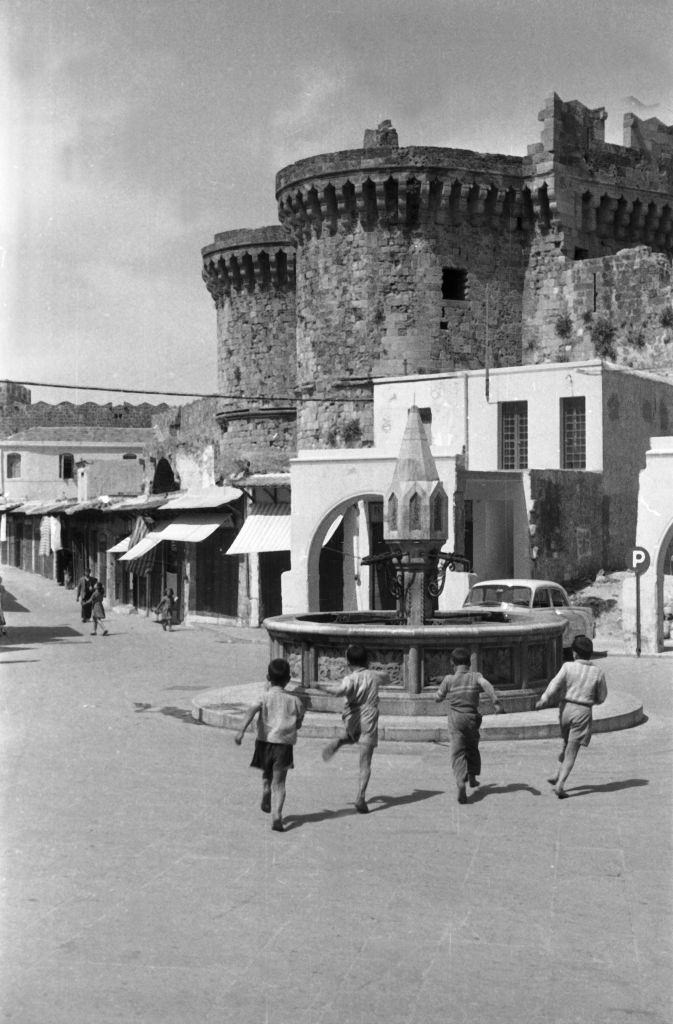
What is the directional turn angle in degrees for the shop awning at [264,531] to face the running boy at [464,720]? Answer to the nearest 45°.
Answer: approximately 45° to its left

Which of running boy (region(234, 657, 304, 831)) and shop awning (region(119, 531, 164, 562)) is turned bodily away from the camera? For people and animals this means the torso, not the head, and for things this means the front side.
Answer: the running boy

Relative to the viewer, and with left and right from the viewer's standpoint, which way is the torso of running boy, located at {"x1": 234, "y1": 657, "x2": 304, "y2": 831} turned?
facing away from the viewer

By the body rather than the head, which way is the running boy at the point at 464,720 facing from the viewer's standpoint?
away from the camera

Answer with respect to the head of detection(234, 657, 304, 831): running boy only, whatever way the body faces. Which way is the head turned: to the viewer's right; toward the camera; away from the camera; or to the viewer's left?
away from the camera

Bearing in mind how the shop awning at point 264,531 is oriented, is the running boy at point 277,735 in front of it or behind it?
in front

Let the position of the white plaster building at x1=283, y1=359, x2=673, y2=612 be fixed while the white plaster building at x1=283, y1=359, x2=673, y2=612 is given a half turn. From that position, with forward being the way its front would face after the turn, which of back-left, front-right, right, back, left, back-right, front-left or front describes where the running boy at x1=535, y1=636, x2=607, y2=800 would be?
back-right

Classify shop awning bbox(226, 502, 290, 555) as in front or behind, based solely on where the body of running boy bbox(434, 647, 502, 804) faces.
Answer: in front

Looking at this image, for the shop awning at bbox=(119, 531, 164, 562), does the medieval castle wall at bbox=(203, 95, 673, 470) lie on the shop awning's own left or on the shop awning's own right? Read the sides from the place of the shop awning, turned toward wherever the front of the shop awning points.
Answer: on the shop awning's own left

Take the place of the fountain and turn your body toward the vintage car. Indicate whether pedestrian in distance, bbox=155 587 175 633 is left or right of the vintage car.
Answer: left

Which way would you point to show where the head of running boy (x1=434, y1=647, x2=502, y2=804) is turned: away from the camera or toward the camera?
away from the camera
